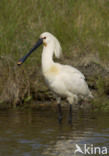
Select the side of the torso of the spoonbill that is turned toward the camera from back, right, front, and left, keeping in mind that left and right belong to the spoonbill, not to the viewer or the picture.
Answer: left
